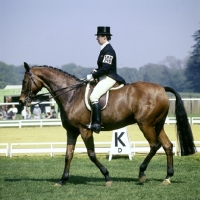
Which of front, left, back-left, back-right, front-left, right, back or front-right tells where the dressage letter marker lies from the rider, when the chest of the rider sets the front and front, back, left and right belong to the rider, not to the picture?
right

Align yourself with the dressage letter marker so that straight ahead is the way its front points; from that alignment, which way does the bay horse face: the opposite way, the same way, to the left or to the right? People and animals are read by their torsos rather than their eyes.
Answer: to the right

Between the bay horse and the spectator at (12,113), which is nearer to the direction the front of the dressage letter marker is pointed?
the bay horse

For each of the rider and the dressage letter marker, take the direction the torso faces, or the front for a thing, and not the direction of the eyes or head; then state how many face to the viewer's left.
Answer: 1

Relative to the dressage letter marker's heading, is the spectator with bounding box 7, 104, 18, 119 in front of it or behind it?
behind

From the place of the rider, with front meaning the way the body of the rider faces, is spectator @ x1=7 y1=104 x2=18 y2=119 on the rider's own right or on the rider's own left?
on the rider's own right

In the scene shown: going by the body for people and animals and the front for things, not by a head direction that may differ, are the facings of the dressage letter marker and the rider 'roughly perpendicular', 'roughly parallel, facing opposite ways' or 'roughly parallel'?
roughly perpendicular

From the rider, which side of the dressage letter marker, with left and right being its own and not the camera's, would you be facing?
front

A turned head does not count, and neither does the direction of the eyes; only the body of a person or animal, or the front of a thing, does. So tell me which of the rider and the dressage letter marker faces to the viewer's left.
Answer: the rider

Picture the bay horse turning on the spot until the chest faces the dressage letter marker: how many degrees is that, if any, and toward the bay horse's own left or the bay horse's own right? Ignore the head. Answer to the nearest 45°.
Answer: approximately 90° to the bay horse's own right

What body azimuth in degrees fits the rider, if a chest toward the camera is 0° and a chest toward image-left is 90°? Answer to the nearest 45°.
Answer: approximately 90°

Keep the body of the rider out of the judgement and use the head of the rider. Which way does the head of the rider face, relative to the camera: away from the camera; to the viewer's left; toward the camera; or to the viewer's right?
to the viewer's left

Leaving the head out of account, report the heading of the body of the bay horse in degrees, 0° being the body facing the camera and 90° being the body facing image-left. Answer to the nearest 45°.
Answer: approximately 90°

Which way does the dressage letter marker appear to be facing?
toward the camera
